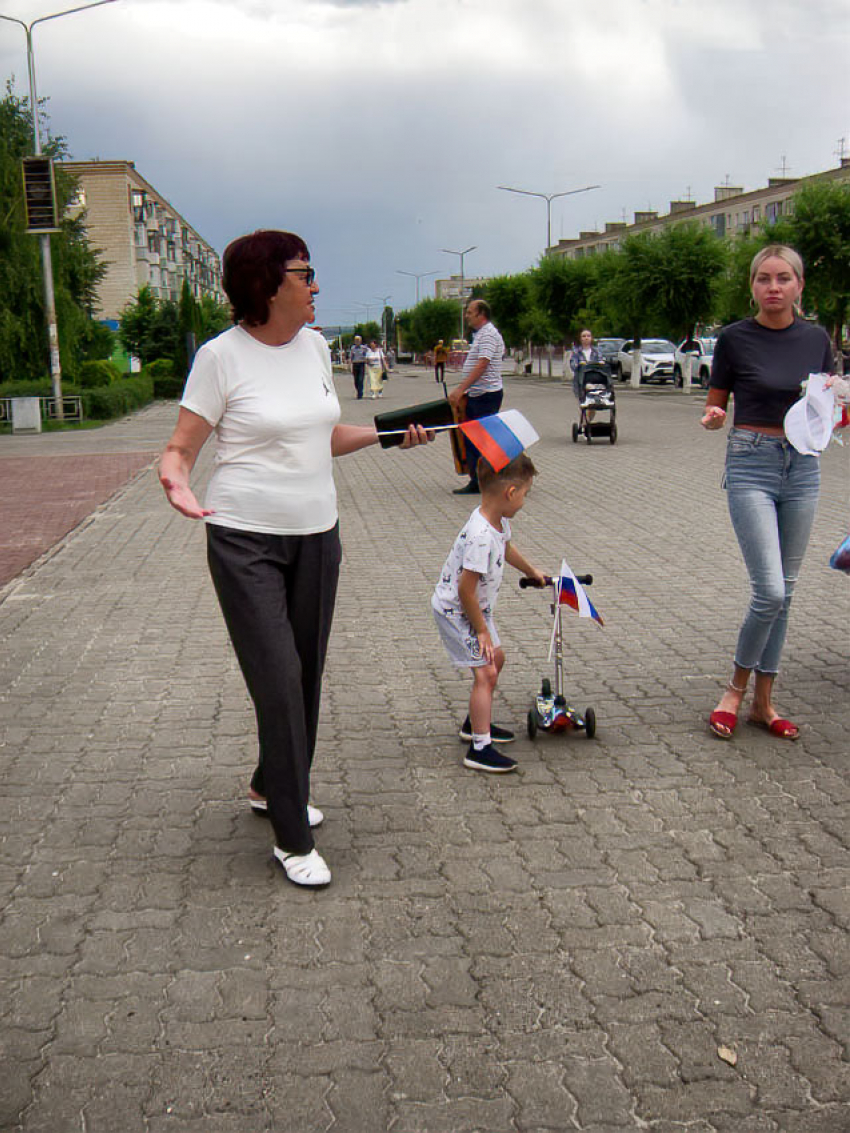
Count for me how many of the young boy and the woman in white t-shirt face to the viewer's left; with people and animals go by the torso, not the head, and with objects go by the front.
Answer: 0

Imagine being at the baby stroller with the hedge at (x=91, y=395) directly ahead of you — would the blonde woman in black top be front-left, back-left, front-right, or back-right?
back-left

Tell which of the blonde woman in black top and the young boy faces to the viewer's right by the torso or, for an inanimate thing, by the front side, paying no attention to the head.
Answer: the young boy

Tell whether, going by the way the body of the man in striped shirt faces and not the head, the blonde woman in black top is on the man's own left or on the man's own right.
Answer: on the man's own left

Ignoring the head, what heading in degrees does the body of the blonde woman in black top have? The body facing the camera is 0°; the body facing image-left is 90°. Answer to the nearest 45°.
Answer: approximately 0°

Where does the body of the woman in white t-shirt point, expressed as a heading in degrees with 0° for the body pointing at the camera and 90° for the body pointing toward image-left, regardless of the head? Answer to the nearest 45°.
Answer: approximately 315°

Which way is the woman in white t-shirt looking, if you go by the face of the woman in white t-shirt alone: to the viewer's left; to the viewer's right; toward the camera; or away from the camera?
to the viewer's right

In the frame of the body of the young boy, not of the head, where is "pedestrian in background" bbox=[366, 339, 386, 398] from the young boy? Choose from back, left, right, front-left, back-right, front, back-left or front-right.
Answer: left

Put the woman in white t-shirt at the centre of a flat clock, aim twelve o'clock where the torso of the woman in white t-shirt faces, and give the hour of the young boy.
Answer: The young boy is roughly at 9 o'clock from the woman in white t-shirt.

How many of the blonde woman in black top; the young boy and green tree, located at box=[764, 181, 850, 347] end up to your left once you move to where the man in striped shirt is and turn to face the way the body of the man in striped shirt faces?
2

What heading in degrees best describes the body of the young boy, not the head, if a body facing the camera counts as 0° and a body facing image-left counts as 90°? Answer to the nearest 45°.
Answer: approximately 270°

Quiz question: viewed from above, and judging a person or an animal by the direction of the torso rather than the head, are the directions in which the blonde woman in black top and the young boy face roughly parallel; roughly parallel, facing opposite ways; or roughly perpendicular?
roughly perpendicular

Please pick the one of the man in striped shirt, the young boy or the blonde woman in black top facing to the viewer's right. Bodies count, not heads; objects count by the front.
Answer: the young boy

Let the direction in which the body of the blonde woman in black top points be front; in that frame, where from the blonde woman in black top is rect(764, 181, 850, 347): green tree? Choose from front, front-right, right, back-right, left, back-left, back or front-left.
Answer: back

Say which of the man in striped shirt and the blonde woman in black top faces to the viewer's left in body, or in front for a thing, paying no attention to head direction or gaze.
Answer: the man in striped shirt

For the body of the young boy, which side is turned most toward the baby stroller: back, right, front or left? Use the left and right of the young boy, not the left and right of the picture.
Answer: left

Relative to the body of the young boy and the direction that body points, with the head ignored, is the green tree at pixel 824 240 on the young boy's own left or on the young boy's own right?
on the young boy's own left

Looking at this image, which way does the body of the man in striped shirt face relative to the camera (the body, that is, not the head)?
to the viewer's left

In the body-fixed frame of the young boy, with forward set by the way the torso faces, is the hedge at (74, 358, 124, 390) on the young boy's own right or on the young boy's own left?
on the young boy's own left
